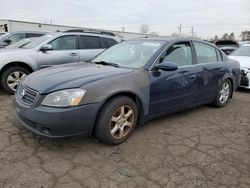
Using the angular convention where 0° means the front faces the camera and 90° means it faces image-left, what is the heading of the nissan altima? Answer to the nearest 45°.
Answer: approximately 45°

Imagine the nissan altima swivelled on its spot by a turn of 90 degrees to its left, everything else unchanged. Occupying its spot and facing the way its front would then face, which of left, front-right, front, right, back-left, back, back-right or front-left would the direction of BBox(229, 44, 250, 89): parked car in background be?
left

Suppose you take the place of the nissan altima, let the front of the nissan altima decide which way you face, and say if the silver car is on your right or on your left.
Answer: on your right
